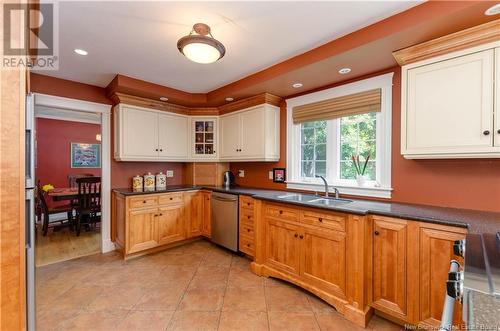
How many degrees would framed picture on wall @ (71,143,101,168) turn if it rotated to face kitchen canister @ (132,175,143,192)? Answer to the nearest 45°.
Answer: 0° — it already faces it

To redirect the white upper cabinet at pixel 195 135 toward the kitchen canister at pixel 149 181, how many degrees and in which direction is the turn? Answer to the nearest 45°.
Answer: approximately 90° to its right

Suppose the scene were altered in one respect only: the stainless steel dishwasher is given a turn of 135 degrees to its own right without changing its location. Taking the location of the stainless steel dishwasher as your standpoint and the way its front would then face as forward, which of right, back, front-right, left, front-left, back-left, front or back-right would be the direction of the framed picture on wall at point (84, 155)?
front-left

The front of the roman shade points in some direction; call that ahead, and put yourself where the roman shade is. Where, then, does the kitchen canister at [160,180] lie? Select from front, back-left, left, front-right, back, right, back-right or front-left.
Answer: front-right

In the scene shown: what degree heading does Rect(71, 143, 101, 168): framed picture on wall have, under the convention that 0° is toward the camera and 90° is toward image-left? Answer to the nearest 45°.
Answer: approximately 0°

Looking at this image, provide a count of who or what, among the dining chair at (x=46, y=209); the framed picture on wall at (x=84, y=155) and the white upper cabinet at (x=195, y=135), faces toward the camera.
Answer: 2

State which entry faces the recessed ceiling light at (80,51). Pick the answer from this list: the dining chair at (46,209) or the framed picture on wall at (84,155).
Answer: the framed picture on wall

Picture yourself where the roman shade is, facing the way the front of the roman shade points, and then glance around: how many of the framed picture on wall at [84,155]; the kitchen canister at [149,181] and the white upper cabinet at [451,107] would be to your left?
1

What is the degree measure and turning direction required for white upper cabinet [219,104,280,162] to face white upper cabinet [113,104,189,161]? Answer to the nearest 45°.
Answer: approximately 45° to its right

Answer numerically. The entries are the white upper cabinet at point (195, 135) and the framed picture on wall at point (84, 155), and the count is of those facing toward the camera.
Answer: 2

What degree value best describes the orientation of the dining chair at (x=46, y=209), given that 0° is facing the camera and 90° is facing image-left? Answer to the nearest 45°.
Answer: approximately 225°
